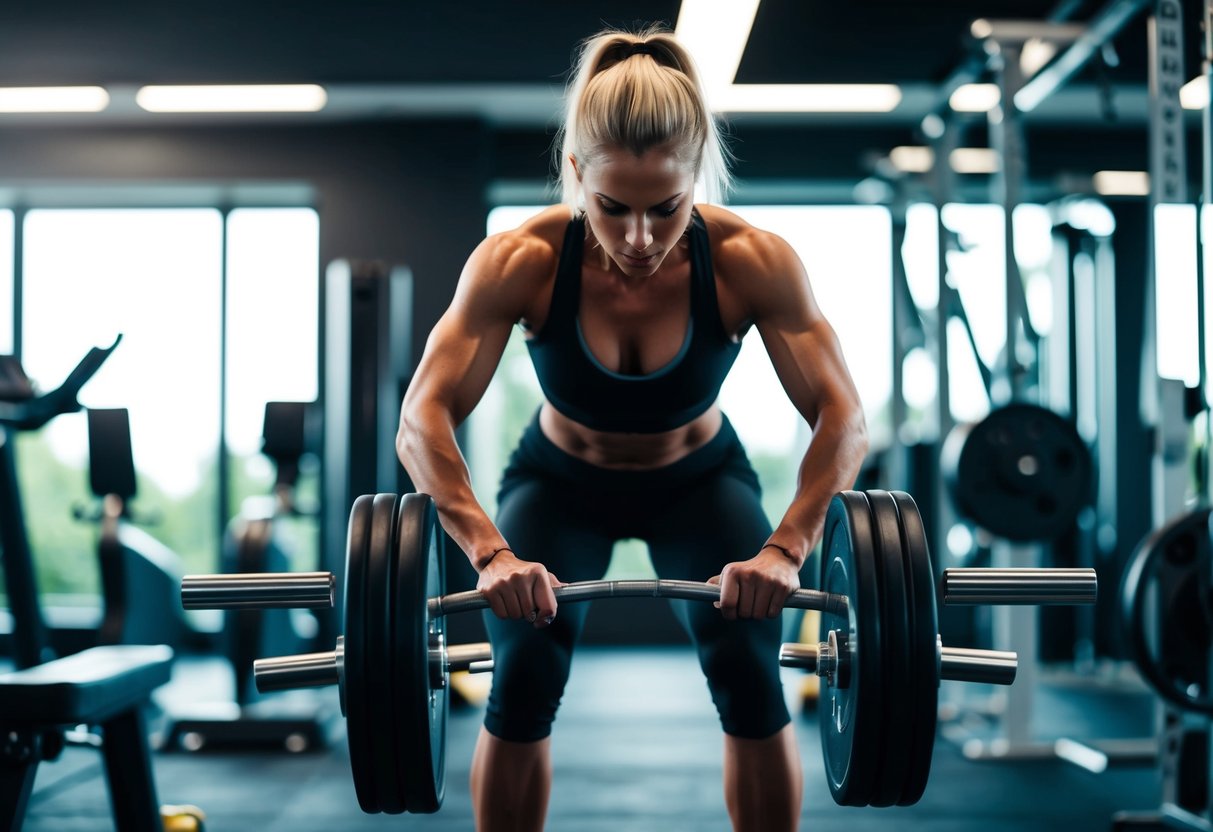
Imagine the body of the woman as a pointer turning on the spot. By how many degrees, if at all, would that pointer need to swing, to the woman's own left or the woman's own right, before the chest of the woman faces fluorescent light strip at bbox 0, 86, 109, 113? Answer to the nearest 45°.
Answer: approximately 135° to the woman's own right

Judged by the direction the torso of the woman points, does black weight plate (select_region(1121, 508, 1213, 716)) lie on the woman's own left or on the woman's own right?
on the woman's own left

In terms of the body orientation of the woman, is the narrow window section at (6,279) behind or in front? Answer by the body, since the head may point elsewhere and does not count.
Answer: behind

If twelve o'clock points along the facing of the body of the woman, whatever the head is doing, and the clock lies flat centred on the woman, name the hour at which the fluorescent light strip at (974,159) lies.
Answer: The fluorescent light strip is roughly at 7 o'clock from the woman.

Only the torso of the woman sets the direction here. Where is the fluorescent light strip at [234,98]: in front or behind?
behind

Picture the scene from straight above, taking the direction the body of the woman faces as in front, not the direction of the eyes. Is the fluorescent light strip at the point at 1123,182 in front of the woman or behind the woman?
behind

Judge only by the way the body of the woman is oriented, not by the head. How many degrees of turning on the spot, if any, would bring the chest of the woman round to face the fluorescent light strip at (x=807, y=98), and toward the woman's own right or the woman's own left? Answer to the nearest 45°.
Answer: approximately 180°

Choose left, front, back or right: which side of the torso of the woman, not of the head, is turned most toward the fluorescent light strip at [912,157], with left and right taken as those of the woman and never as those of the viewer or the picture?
back

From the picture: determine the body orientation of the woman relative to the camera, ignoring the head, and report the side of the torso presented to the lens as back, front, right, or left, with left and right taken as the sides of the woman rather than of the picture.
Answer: front

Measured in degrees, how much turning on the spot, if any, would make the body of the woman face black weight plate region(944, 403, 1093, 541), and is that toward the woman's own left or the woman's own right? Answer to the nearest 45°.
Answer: approximately 135° to the woman's own left
